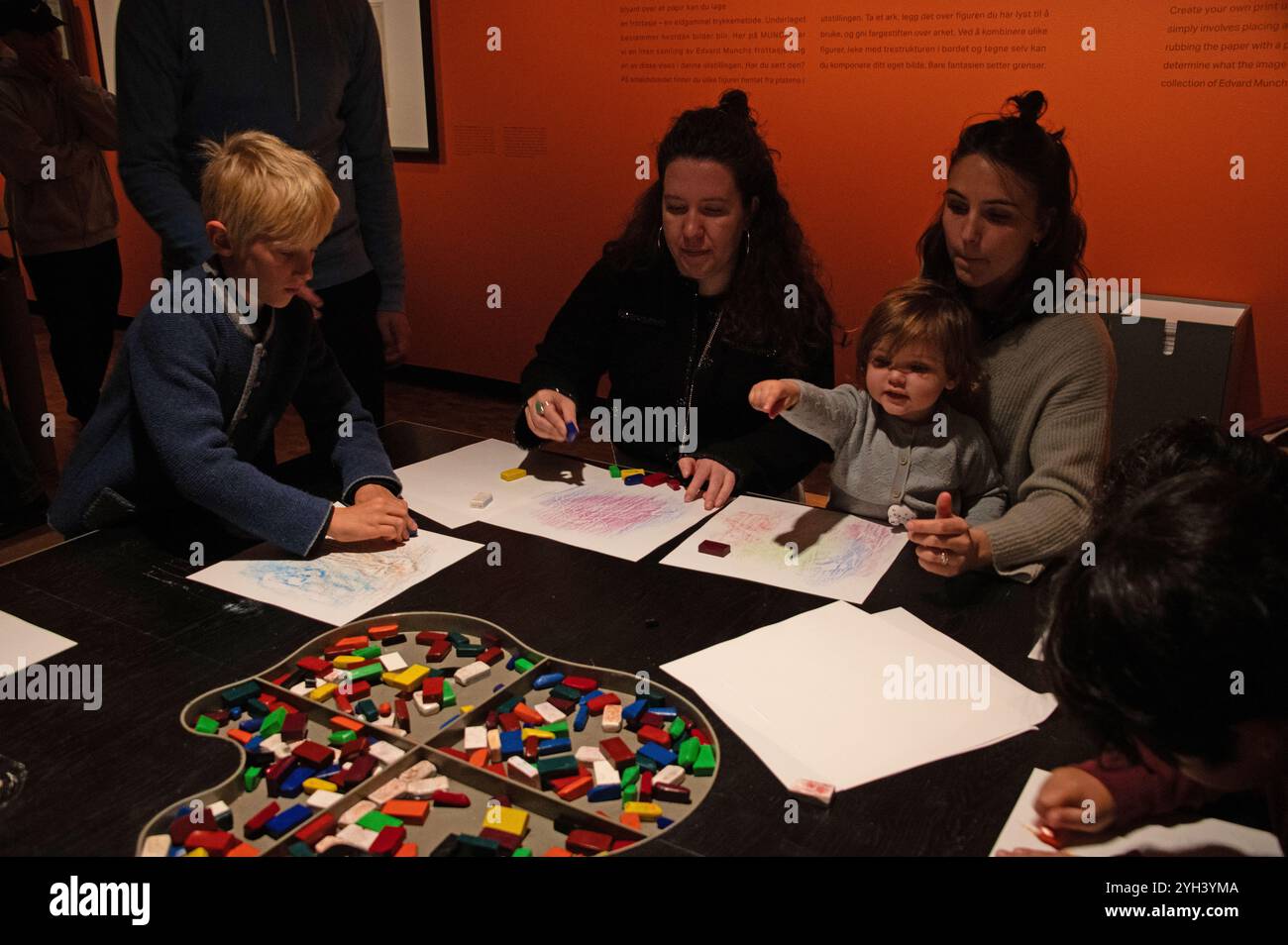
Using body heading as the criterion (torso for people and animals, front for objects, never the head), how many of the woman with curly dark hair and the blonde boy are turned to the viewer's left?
0

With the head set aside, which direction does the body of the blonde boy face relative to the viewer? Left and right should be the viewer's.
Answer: facing the viewer and to the right of the viewer

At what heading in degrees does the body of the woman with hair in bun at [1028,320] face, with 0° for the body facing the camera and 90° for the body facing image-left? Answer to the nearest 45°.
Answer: approximately 45°

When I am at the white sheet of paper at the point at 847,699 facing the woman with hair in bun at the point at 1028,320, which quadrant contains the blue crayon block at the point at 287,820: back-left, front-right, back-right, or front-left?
back-left

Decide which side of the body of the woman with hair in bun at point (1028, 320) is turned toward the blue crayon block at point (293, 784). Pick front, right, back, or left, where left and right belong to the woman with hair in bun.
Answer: front

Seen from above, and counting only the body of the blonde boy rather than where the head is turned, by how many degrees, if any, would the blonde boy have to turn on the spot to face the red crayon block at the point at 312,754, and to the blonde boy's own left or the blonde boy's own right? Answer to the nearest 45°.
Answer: approximately 45° to the blonde boy's own right

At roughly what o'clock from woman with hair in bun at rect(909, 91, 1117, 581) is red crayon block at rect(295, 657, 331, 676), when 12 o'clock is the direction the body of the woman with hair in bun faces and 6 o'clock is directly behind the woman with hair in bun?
The red crayon block is roughly at 12 o'clock from the woman with hair in bun.

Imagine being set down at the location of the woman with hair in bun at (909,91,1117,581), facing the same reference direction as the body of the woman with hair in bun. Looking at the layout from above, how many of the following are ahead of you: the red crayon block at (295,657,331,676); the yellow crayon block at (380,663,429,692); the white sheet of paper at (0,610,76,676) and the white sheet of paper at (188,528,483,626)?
4

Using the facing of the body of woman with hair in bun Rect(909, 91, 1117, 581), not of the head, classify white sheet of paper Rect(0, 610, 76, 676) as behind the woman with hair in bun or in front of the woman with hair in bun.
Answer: in front

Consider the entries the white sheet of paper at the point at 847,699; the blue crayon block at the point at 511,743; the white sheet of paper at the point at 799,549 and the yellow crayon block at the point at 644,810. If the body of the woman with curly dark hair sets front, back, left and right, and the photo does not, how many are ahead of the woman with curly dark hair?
4

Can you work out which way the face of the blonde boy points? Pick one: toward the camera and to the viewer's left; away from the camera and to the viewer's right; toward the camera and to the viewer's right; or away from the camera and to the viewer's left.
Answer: toward the camera and to the viewer's right

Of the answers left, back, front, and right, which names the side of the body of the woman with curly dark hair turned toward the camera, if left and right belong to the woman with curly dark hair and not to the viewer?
front

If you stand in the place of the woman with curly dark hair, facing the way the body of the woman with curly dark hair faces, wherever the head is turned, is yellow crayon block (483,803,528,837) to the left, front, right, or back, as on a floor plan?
front

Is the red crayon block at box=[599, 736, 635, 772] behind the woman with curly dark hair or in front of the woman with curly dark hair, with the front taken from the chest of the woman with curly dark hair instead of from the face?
in front
